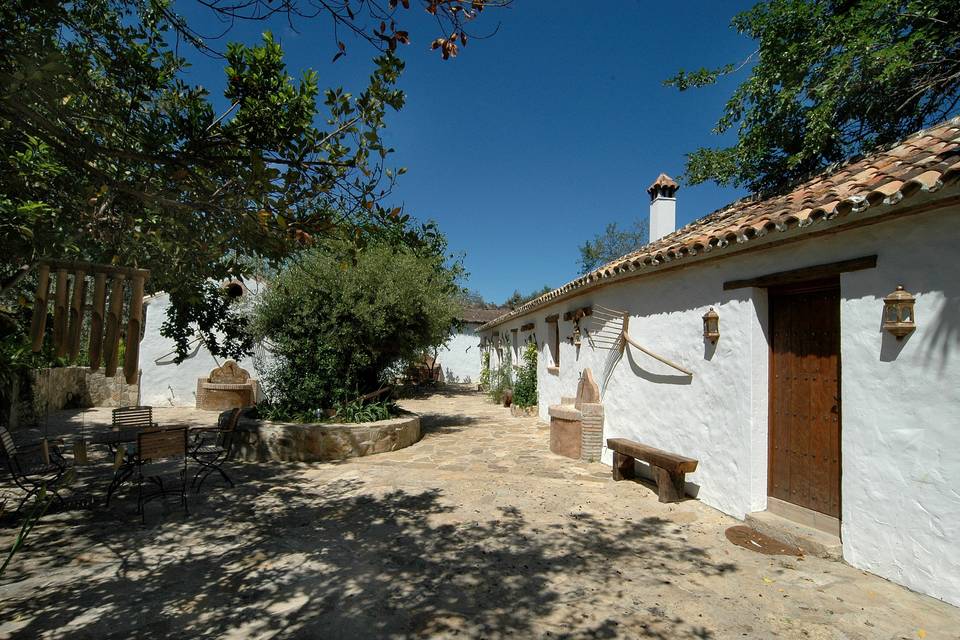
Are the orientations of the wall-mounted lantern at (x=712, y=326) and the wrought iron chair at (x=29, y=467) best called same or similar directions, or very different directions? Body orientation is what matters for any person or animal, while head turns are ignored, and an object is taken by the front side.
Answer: very different directions

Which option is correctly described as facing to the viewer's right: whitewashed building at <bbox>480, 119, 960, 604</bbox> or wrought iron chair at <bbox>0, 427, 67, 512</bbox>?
the wrought iron chair

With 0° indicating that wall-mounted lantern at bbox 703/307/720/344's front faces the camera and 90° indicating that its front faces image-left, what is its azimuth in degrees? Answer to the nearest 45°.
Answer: approximately 45°

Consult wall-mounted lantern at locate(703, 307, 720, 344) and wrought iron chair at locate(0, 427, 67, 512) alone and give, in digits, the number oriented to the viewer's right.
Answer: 1

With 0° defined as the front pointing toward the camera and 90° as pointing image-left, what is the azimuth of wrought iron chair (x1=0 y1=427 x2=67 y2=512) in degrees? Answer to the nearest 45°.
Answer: approximately 270°

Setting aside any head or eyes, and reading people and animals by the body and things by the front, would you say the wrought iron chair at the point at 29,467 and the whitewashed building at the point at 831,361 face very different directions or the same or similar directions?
very different directions

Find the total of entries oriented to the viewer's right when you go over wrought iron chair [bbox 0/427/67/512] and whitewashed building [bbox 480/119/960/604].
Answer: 1

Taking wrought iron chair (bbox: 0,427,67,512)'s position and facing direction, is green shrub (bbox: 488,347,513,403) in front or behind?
in front

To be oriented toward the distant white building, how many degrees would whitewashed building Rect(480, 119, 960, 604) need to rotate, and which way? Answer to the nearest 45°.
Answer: approximately 90° to its right

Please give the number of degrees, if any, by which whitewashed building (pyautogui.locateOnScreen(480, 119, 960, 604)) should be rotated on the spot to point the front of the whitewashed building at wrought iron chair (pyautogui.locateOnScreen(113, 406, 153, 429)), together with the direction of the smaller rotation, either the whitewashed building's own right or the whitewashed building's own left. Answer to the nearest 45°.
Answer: approximately 45° to the whitewashed building's own right

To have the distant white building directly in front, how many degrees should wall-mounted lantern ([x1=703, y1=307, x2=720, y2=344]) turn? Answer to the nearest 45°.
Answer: approximately 90° to its right

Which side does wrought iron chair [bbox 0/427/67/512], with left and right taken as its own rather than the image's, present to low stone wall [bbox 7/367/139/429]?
left

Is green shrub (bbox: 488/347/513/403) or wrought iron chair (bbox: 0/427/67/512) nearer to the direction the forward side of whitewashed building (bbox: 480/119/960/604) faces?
the wrought iron chair

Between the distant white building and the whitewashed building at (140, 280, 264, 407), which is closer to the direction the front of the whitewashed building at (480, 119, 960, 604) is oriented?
the whitewashed building

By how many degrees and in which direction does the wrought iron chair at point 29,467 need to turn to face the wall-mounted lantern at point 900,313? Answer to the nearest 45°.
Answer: approximately 45° to its right
